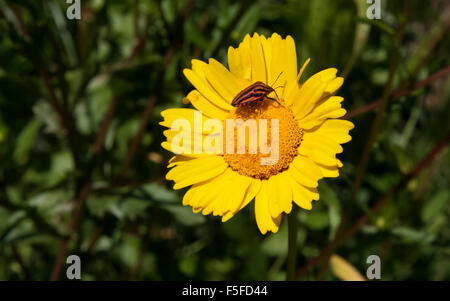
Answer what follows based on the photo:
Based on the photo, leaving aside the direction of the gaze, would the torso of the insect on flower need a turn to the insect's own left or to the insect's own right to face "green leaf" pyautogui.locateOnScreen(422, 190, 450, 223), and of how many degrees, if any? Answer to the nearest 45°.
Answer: approximately 45° to the insect's own left

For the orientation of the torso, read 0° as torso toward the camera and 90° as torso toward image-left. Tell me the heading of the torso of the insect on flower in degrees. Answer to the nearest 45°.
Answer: approximately 270°

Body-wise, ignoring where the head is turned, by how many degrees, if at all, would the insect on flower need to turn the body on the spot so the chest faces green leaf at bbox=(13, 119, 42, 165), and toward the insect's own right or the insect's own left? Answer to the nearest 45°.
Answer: approximately 135° to the insect's own left
